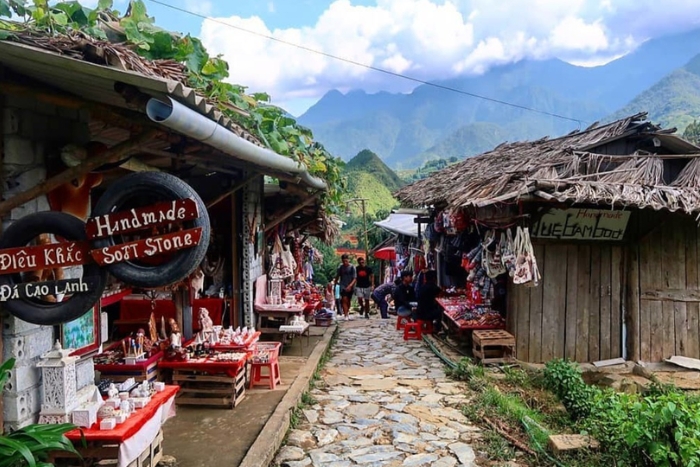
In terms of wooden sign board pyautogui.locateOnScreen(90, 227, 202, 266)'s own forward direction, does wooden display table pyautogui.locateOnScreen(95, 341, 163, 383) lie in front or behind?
behind

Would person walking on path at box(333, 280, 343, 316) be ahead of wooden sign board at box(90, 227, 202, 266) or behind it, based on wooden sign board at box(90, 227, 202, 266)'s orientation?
behind

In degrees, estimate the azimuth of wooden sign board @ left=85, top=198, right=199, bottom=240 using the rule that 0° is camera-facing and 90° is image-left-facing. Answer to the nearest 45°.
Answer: approximately 0°

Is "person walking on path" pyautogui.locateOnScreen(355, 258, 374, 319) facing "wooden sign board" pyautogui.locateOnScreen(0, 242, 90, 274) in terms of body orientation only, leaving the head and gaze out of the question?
yes

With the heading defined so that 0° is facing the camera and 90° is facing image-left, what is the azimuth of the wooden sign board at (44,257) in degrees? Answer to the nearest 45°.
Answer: approximately 0°

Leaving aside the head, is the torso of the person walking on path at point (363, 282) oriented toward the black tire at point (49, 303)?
yes
